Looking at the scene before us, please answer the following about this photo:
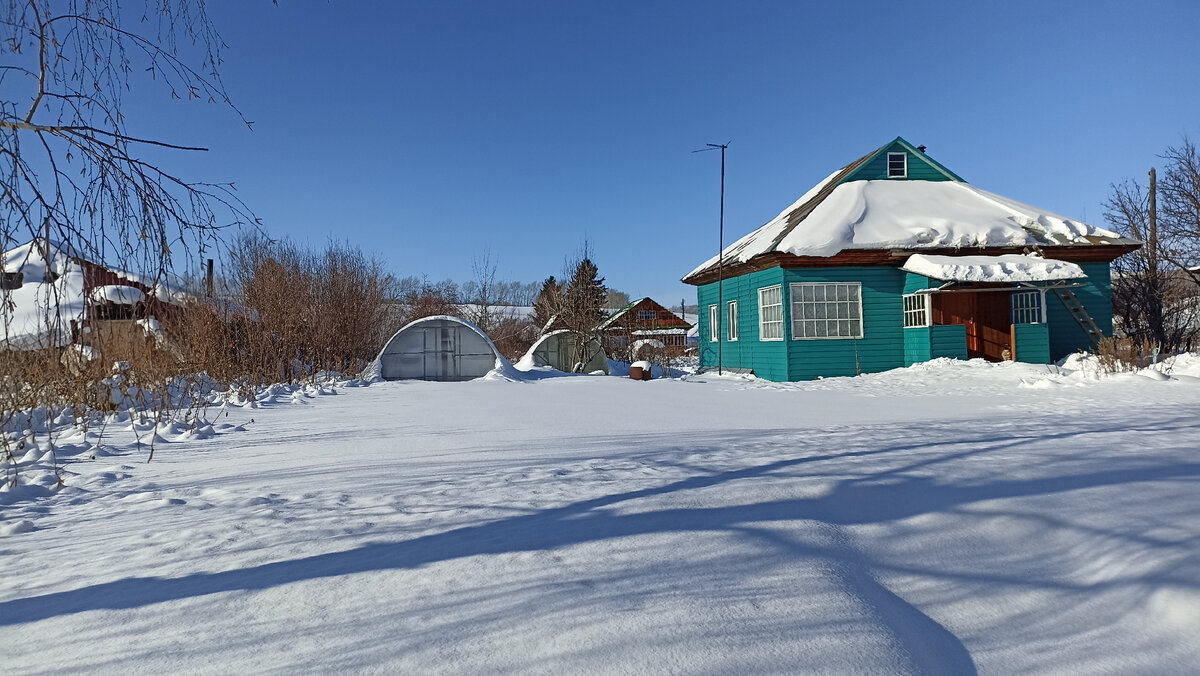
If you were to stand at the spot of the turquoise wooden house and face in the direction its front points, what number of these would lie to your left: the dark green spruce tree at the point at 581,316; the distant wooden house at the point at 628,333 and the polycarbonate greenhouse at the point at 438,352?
0

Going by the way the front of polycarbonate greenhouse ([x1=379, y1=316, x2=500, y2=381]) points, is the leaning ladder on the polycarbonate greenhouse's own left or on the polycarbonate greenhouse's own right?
on the polycarbonate greenhouse's own left

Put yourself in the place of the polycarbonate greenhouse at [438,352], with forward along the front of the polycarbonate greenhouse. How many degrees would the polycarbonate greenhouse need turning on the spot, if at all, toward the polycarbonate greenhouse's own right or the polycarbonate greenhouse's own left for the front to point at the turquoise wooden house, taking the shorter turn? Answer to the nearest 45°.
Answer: approximately 45° to the polycarbonate greenhouse's own left

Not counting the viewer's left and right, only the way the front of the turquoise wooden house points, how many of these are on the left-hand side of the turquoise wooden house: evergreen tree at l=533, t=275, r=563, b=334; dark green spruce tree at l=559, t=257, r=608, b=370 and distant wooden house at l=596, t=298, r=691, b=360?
0

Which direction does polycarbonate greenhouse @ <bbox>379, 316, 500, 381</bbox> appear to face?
toward the camera

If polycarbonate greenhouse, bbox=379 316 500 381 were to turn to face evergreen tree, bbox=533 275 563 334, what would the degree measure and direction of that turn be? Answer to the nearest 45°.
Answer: approximately 135° to its left

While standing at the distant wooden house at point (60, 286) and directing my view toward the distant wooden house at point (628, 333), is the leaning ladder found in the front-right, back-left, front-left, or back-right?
front-right

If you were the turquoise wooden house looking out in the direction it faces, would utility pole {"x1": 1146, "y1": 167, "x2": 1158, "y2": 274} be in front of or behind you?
behind

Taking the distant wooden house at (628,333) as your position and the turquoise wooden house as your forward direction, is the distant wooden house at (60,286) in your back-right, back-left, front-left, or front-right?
front-right

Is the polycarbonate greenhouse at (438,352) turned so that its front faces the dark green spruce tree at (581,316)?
no

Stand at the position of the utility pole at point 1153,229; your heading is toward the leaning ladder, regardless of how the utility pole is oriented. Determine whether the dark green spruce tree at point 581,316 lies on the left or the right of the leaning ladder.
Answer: right

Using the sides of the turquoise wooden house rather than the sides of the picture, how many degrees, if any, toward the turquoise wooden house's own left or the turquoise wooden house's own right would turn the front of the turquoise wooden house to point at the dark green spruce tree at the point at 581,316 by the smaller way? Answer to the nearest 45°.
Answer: approximately 90° to the turquoise wooden house's own right

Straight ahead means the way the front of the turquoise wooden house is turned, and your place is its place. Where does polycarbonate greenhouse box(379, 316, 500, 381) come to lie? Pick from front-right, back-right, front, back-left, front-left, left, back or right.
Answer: right

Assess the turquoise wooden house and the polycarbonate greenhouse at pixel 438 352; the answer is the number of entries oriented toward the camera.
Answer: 2
